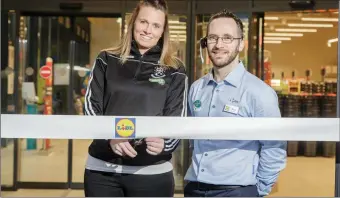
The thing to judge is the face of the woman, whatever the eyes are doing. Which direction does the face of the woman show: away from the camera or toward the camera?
toward the camera

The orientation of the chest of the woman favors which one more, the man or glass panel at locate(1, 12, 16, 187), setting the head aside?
the man

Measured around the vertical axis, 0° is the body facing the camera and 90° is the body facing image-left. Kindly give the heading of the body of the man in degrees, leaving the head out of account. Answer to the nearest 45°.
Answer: approximately 45°

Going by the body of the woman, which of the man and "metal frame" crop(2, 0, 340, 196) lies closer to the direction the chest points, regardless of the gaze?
the man

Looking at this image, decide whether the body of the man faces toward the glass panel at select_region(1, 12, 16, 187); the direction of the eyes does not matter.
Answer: no

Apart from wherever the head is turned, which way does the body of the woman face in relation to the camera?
toward the camera

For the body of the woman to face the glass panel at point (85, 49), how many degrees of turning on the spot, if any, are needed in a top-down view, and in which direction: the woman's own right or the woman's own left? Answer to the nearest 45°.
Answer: approximately 180°

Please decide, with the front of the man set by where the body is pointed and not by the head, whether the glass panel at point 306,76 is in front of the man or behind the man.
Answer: behind

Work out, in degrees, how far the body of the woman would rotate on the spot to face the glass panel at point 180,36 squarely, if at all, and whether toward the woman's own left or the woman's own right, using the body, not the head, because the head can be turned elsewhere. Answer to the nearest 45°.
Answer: approximately 180°

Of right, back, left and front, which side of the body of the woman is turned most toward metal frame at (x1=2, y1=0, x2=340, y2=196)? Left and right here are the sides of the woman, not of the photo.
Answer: back

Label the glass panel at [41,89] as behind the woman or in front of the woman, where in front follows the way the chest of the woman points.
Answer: behind

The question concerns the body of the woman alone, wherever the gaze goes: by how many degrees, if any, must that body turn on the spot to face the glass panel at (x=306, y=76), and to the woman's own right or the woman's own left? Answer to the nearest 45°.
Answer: approximately 135° to the woman's own left

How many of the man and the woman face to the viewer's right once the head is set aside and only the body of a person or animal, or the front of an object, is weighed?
0

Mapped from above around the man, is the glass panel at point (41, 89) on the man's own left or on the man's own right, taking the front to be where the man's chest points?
on the man's own right

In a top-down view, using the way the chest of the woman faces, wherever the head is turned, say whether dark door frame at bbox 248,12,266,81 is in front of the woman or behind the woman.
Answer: behind
